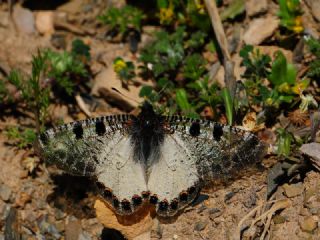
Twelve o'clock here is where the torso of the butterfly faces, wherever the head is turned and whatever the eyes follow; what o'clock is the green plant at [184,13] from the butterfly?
The green plant is roughly at 12 o'clock from the butterfly.

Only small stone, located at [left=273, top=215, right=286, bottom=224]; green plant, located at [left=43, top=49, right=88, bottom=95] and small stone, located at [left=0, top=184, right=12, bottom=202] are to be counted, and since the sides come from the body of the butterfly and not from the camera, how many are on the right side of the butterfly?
1

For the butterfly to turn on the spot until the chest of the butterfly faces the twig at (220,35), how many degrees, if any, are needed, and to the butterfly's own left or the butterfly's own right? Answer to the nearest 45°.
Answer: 0° — it already faces it

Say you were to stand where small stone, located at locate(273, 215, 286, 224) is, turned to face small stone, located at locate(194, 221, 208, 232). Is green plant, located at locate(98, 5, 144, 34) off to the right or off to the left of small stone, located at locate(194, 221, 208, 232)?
right

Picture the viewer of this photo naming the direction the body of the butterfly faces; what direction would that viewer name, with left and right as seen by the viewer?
facing away from the viewer

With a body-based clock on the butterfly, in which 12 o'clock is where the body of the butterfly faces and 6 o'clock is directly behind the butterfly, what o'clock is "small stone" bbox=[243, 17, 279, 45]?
The small stone is roughly at 1 o'clock from the butterfly.

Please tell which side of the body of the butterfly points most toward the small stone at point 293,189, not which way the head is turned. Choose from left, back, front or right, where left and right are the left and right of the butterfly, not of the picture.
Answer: right

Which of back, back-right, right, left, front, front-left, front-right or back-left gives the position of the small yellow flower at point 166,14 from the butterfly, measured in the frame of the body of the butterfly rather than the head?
front

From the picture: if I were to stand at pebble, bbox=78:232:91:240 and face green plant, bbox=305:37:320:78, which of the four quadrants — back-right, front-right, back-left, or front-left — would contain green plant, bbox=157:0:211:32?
front-left

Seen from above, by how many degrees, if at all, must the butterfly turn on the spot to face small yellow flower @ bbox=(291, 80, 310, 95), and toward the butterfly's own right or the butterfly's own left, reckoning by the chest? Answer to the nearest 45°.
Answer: approximately 45° to the butterfly's own right

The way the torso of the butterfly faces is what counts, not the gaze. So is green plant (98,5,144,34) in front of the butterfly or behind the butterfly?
in front

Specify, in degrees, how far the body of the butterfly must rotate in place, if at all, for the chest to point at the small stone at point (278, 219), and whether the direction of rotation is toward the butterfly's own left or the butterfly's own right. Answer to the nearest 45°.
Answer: approximately 90° to the butterfly's own right

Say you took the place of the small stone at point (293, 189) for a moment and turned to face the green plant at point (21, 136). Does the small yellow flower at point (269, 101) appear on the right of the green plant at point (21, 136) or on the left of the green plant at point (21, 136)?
right

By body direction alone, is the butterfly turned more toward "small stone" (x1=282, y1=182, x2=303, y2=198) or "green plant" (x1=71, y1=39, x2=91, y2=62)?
the green plant

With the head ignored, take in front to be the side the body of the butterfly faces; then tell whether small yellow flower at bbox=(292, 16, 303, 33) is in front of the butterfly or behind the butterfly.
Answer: in front

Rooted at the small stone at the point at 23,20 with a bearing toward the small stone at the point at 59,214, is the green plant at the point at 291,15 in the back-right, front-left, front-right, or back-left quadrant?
front-left

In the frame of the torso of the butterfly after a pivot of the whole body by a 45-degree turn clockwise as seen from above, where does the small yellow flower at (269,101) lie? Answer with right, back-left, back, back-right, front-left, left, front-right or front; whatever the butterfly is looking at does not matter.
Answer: front
